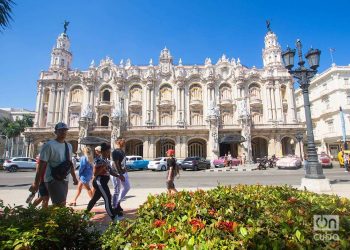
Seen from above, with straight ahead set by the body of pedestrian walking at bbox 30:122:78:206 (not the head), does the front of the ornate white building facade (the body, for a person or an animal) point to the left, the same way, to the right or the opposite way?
to the right

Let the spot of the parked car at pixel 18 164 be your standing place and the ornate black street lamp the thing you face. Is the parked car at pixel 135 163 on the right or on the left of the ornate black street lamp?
left

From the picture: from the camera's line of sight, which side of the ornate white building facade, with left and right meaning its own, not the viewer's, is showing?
front

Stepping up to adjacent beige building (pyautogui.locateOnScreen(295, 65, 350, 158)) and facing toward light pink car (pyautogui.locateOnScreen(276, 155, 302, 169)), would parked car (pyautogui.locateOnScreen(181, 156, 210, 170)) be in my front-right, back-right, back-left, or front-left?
front-right

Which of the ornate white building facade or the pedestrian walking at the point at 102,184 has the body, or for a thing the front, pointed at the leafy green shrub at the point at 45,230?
the ornate white building facade

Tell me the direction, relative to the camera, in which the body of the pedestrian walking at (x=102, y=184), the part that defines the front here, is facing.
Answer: to the viewer's right

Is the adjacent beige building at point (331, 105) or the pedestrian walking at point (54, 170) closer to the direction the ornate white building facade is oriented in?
the pedestrian walking

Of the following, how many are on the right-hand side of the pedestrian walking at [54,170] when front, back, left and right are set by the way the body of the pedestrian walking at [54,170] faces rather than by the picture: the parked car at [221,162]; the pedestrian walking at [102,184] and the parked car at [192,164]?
0

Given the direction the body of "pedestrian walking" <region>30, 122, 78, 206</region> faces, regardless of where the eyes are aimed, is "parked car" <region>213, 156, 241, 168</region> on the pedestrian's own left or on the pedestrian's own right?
on the pedestrian's own left

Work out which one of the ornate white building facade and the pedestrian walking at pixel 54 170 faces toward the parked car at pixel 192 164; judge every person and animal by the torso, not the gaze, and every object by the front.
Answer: the ornate white building facade

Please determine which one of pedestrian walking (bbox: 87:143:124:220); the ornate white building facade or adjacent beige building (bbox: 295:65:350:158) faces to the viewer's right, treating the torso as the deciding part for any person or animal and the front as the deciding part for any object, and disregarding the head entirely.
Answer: the pedestrian walking
